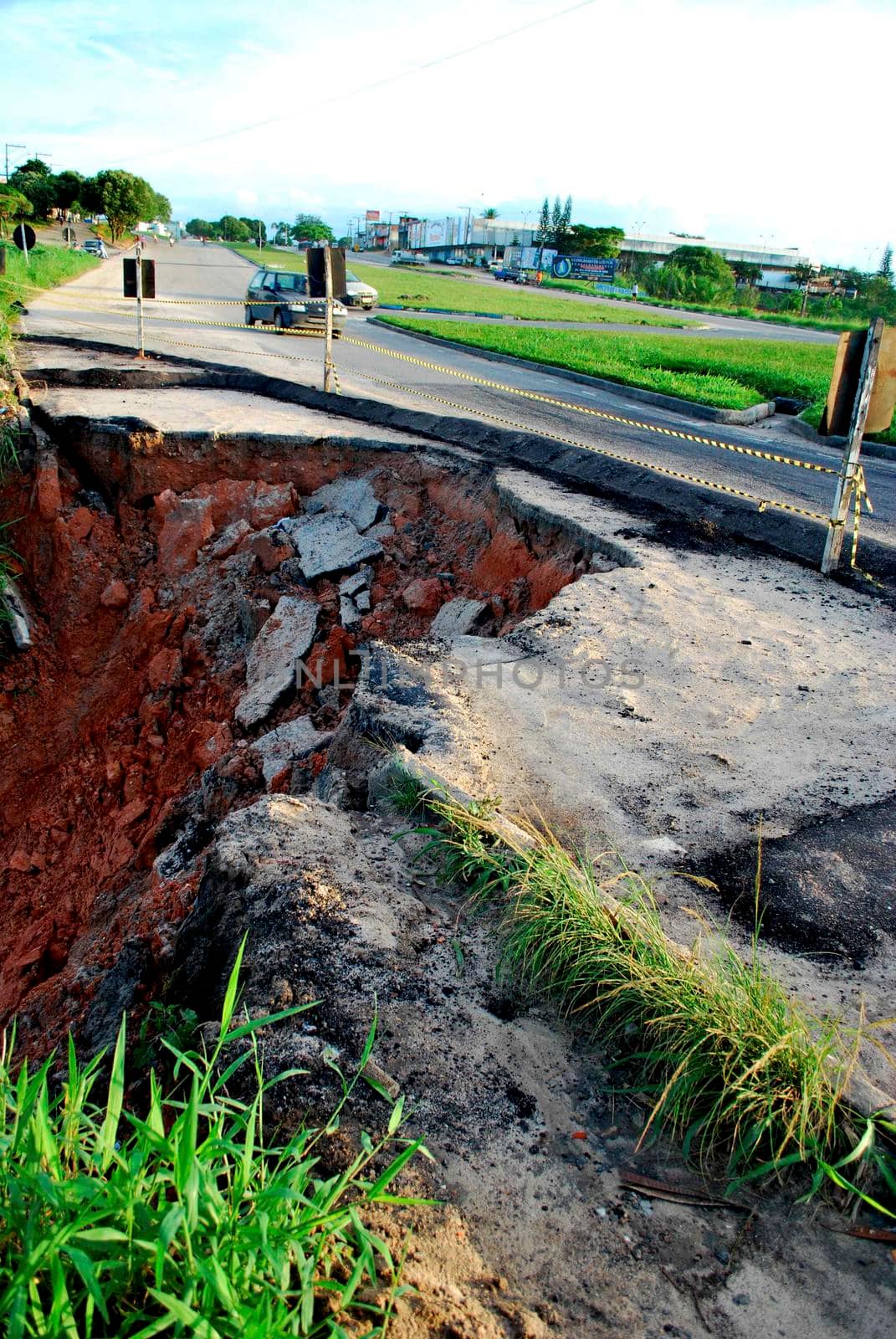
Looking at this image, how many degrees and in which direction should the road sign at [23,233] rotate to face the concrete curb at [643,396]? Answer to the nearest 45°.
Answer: approximately 135° to its right

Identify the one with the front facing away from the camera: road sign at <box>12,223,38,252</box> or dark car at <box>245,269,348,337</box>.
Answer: the road sign

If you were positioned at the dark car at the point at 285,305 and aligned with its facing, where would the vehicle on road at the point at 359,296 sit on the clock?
The vehicle on road is roughly at 8 o'clock from the dark car.

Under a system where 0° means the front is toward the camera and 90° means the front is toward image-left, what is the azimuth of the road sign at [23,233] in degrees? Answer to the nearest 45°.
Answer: approximately 180°

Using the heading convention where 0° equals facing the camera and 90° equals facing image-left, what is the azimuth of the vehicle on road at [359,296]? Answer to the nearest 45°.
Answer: approximately 315°

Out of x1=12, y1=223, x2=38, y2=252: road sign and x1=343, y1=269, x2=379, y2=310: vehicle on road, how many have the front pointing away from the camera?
1

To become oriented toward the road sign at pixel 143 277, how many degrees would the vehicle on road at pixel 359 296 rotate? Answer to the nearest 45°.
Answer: approximately 45° to its right

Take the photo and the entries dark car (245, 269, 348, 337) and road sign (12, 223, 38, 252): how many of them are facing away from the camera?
1

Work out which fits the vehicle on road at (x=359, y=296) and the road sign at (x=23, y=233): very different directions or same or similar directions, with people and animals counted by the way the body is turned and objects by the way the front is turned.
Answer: very different directions

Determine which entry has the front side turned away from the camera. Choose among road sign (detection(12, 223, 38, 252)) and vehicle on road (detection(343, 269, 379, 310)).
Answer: the road sign
